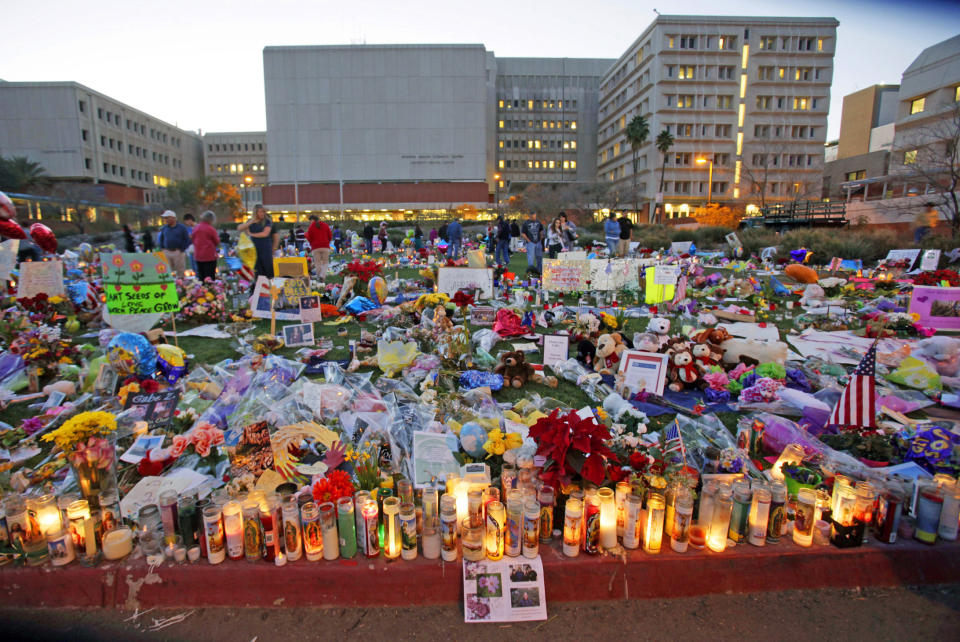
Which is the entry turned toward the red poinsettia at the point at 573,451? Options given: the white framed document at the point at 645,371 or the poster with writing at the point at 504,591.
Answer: the white framed document

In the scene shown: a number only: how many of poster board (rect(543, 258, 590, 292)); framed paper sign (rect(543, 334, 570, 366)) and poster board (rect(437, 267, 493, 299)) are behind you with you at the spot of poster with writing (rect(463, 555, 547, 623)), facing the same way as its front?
3

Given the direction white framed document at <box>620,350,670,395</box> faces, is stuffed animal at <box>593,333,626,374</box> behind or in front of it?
behind

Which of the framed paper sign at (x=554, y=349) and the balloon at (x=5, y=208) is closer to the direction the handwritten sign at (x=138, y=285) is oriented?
the framed paper sign

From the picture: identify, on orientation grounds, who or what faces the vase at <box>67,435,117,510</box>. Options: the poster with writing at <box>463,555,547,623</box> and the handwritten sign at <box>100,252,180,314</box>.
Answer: the handwritten sign

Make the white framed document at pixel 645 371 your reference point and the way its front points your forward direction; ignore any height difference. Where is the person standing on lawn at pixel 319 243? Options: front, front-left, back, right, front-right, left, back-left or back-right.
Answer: back-right

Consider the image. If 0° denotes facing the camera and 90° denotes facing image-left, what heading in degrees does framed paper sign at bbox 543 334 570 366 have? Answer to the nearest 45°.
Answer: approximately 0°

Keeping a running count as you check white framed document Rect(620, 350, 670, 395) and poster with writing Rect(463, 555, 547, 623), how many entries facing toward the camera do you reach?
2

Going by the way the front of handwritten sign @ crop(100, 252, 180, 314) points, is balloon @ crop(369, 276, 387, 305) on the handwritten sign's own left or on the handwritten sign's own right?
on the handwritten sign's own left

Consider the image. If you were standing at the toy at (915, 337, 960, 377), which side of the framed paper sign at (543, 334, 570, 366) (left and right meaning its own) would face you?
left

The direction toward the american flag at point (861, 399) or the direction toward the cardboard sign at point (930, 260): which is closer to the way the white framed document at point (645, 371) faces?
the american flag

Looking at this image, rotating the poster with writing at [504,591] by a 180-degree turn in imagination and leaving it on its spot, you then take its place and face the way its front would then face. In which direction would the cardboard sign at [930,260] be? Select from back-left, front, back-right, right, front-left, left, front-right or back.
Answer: front-right
